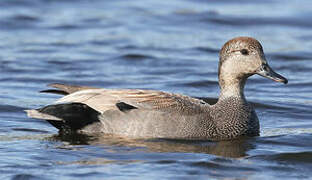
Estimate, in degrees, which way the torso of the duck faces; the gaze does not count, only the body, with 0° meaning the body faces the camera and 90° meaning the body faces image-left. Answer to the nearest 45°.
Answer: approximately 270°
